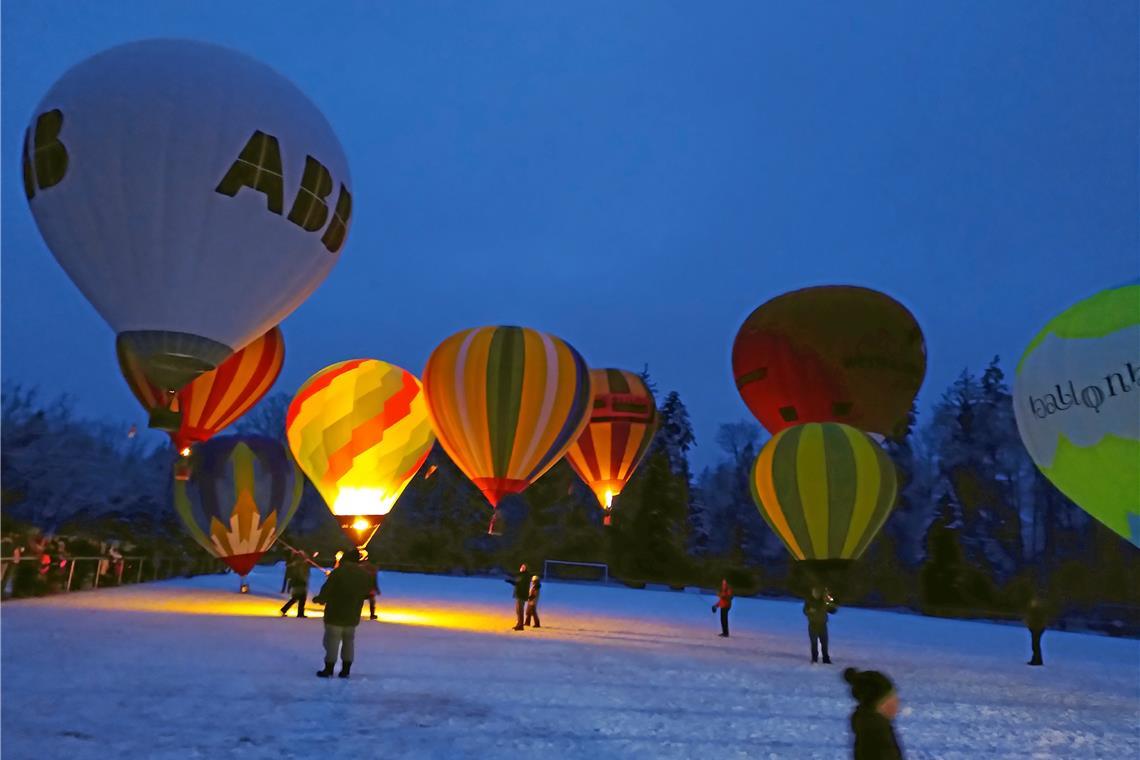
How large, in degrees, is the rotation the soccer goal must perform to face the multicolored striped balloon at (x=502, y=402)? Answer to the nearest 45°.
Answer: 0° — it already faces it

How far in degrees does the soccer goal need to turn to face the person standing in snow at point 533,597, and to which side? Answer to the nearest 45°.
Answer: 0° — it already faces them

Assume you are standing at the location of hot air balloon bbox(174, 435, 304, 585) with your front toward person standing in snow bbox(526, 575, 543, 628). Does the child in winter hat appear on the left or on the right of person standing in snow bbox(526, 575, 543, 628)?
right

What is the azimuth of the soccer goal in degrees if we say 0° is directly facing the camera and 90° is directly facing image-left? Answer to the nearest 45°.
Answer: approximately 0°

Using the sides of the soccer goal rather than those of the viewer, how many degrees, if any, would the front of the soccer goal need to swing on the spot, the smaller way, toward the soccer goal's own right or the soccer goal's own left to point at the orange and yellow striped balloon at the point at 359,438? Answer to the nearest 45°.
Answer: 0° — it already faces it

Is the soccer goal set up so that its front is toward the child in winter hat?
yes
